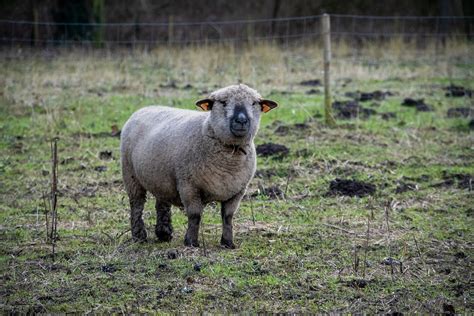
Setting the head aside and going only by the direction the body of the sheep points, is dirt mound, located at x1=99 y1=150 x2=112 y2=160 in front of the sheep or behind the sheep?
behind

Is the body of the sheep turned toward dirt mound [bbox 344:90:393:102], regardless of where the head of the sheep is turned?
no

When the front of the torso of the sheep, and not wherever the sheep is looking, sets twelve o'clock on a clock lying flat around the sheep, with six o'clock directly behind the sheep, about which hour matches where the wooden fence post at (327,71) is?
The wooden fence post is roughly at 8 o'clock from the sheep.

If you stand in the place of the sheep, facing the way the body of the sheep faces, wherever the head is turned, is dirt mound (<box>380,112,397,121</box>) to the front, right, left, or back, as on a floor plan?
left

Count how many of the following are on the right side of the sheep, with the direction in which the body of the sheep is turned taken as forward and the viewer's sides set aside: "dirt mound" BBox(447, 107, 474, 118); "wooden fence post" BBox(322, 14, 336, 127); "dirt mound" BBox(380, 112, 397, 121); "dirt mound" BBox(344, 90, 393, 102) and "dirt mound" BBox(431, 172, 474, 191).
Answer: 0

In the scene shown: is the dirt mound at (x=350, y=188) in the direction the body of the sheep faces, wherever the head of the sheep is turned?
no

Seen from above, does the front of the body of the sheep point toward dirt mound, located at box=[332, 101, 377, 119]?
no

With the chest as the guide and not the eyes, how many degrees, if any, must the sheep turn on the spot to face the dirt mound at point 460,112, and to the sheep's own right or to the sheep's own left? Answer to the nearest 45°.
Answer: approximately 90° to the sheep's own left

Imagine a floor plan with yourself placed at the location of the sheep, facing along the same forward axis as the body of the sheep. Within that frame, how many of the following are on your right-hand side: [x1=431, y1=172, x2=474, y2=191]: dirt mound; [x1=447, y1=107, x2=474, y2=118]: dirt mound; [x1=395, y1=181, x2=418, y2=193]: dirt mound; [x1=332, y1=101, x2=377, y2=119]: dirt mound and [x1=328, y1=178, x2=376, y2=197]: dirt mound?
0

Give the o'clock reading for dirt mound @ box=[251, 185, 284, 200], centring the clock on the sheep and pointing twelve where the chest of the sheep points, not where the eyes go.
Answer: The dirt mound is roughly at 8 o'clock from the sheep.

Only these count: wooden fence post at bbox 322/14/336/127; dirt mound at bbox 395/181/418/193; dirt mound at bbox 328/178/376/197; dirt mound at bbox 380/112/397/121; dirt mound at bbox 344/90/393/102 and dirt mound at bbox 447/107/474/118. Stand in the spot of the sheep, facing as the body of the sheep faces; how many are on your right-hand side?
0

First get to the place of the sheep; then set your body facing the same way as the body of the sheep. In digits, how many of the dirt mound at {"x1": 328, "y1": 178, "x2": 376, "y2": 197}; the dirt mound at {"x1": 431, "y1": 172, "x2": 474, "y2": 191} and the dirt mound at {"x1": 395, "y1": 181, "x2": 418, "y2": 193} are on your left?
3
